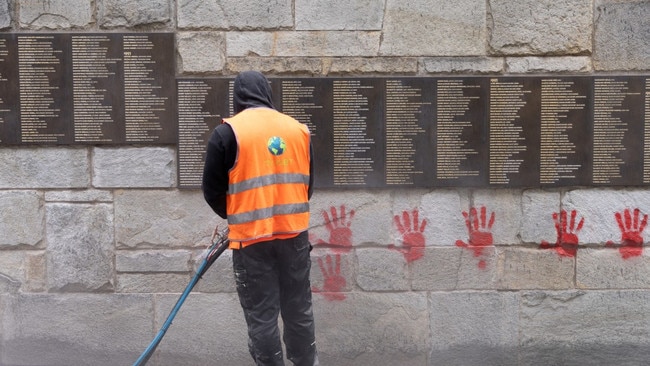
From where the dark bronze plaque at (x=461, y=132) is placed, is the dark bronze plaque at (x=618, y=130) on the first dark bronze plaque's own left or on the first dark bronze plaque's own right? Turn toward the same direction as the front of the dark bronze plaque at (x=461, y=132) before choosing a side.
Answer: on the first dark bronze plaque's own left

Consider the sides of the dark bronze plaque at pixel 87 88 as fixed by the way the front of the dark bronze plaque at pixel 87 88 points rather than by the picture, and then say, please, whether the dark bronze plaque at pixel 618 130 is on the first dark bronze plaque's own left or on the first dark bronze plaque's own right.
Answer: on the first dark bronze plaque's own left

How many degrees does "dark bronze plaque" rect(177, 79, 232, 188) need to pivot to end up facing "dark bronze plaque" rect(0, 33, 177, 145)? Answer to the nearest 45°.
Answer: approximately 90° to its right

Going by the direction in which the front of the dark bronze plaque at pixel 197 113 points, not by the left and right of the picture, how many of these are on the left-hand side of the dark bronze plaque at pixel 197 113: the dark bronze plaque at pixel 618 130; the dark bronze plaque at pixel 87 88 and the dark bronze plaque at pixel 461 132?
2

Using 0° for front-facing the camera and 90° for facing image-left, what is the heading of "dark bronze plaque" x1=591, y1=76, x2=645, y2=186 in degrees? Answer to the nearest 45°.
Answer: approximately 0°

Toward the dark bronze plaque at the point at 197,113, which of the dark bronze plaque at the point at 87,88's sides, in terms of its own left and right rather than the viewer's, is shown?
left

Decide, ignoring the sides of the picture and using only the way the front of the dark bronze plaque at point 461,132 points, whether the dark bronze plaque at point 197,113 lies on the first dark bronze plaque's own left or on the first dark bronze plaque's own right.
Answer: on the first dark bronze plaque's own right

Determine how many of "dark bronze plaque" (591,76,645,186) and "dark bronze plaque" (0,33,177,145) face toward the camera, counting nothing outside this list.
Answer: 2

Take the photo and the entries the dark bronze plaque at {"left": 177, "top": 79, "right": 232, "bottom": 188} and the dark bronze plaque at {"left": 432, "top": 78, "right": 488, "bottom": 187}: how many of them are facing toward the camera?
2

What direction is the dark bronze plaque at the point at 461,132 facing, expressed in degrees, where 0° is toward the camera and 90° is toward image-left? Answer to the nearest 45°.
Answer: approximately 0°
